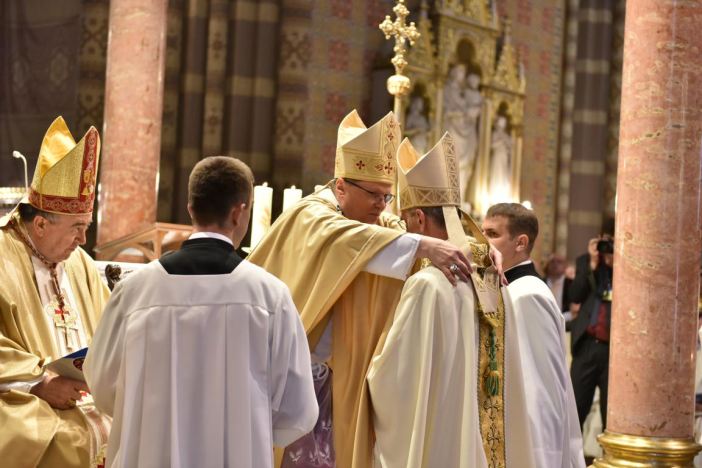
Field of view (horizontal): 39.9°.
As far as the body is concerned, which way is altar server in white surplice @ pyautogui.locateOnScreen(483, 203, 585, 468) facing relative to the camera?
to the viewer's left

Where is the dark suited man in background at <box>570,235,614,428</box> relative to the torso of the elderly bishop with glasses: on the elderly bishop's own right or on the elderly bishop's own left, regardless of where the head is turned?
on the elderly bishop's own left

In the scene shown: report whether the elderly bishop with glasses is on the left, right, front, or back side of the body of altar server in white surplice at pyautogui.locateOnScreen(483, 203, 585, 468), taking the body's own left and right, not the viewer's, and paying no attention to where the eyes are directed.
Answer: front

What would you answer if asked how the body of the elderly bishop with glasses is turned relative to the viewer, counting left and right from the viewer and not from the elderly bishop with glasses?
facing the viewer and to the right of the viewer

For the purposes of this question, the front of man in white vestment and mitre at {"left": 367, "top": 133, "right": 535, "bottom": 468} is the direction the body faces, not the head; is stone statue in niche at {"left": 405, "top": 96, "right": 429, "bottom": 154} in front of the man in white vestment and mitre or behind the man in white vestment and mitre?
in front

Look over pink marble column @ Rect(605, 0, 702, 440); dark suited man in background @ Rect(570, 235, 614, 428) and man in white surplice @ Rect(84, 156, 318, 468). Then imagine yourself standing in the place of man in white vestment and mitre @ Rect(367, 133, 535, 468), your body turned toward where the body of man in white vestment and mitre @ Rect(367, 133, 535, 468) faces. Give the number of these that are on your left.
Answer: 1

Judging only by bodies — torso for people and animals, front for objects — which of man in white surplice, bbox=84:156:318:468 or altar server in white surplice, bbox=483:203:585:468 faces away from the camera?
the man in white surplice

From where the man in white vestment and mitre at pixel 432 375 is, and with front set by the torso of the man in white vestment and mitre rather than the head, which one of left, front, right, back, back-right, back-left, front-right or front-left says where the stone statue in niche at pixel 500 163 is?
front-right

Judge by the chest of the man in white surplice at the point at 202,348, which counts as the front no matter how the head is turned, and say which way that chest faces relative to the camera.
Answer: away from the camera

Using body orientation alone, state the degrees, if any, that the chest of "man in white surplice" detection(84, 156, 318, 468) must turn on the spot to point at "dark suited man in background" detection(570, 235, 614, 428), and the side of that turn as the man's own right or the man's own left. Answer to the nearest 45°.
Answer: approximately 45° to the man's own right

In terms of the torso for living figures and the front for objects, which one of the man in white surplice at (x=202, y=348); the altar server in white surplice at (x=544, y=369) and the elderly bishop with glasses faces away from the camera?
the man in white surplice

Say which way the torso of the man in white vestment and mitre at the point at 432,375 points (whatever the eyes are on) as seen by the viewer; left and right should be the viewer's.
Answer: facing away from the viewer and to the left of the viewer

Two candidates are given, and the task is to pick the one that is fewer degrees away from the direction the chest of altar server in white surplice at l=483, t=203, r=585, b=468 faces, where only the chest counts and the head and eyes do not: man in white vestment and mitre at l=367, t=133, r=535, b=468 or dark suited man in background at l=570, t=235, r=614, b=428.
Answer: the man in white vestment and mitre

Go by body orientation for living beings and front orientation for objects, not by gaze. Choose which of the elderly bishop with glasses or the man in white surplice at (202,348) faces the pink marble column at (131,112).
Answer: the man in white surplice

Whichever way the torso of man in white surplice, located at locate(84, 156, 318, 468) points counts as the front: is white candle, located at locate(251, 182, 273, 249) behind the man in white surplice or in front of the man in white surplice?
in front

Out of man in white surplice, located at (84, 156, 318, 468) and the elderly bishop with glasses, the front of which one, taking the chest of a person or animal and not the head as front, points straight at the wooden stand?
the man in white surplice

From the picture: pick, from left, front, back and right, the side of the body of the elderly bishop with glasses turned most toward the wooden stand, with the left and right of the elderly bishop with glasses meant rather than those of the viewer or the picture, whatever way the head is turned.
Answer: back

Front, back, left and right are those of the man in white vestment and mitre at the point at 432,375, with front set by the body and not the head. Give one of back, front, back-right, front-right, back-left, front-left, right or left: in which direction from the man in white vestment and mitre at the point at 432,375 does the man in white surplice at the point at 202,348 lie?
left
